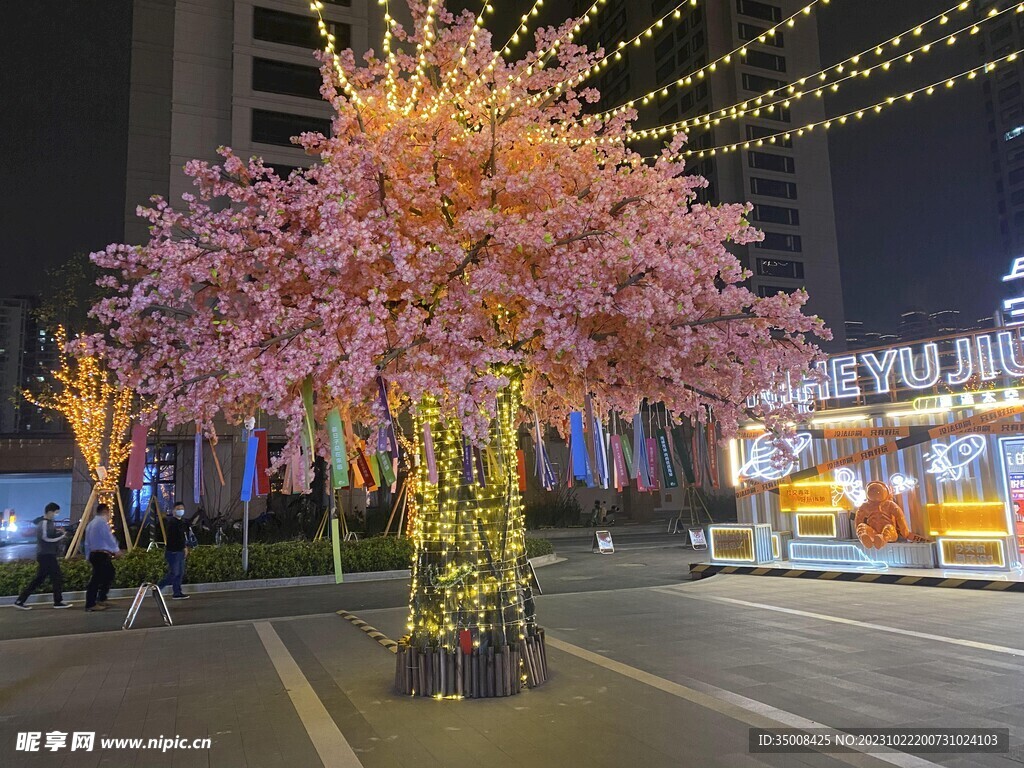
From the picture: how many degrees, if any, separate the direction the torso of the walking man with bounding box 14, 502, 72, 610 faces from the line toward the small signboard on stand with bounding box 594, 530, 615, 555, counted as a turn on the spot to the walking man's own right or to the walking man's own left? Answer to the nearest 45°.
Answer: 0° — they already face it

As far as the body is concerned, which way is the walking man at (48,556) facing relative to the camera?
to the viewer's right

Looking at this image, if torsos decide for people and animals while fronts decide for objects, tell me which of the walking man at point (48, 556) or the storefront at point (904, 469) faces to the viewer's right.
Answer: the walking man

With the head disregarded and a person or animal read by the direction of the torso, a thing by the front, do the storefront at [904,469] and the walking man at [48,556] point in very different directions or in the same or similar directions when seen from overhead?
very different directions
